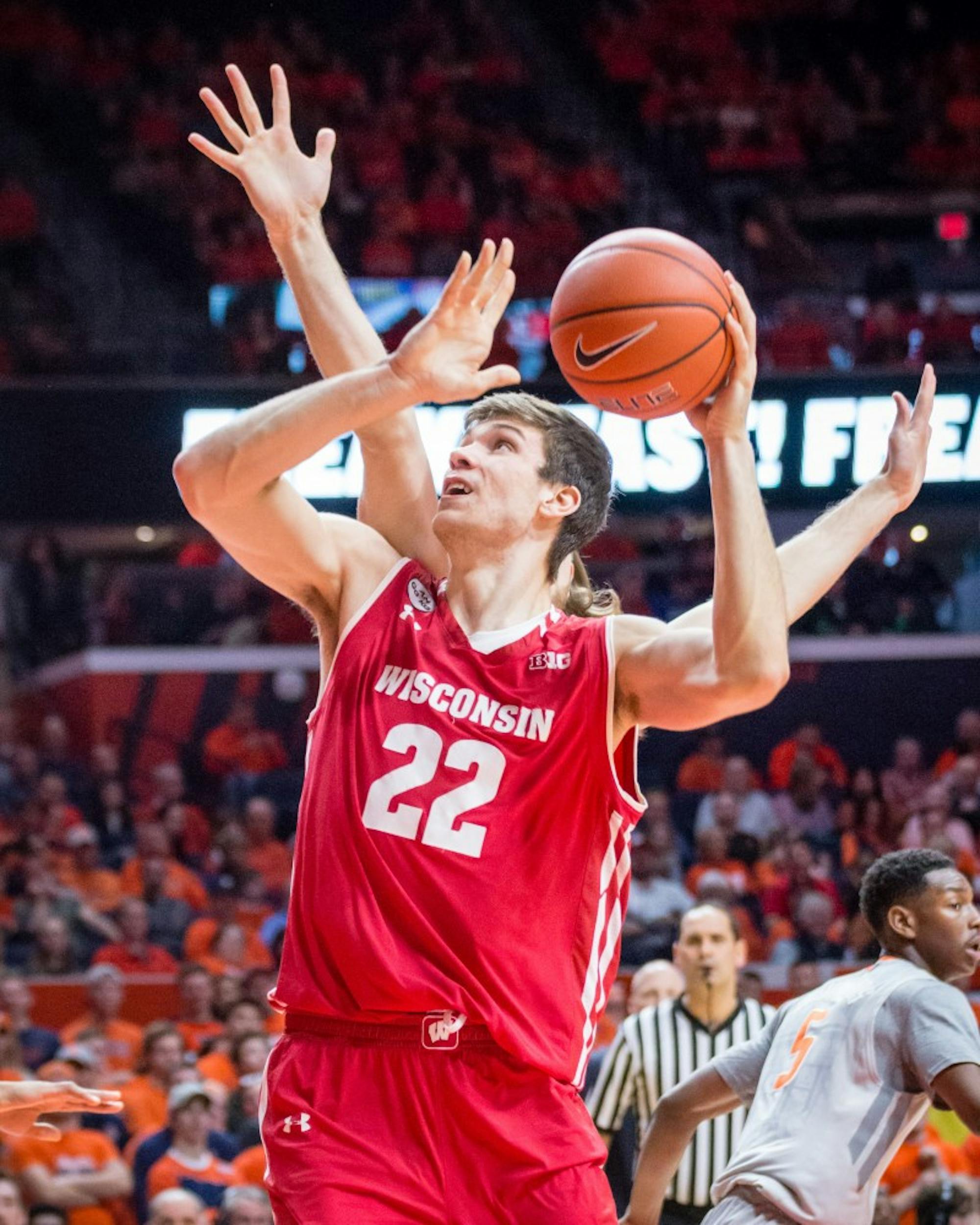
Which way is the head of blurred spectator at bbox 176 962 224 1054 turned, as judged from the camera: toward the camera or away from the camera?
toward the camera

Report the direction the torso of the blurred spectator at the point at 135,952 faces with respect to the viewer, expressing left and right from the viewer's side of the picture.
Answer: facing the viewer

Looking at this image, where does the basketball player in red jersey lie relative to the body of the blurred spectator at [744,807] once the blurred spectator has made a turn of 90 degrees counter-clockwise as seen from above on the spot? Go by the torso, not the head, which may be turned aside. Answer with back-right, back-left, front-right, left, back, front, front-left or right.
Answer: right

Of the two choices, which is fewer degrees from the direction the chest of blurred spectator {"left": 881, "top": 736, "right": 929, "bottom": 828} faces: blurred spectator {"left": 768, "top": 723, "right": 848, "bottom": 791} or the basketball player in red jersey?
the basketball player in red jersey

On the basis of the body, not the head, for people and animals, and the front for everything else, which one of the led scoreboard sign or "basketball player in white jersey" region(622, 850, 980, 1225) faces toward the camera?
the led scoreboard sign

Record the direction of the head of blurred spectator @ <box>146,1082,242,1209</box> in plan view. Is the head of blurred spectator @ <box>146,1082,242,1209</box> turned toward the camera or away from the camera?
toward the camera

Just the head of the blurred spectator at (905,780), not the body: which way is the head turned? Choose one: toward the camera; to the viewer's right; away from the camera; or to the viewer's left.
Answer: toward the camera

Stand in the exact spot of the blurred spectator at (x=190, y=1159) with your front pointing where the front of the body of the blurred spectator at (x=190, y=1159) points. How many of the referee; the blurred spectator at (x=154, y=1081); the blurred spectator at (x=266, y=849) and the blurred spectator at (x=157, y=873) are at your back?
3

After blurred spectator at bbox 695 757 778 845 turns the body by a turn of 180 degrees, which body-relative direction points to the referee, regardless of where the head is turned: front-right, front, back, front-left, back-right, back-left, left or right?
back

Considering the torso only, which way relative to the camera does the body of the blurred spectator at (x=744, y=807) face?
toward the camera

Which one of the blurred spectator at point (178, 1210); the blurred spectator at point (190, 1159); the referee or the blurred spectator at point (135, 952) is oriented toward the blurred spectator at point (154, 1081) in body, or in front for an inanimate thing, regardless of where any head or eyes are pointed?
the blurred spectator at point (135, 952)

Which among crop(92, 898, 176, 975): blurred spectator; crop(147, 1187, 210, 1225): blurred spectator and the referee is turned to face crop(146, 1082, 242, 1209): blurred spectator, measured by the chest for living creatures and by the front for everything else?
crop(92, 898, 176, 975): blurred spectator

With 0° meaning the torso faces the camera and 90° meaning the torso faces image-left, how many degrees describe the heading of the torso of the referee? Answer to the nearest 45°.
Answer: approximately 0°

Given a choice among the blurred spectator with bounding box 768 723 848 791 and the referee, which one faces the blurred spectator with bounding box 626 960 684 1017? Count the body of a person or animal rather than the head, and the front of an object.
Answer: the blurred spectator with bounding box 768 723 848 791

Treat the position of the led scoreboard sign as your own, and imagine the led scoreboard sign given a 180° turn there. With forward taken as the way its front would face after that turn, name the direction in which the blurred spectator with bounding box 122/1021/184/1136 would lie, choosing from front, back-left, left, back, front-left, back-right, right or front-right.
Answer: back-left

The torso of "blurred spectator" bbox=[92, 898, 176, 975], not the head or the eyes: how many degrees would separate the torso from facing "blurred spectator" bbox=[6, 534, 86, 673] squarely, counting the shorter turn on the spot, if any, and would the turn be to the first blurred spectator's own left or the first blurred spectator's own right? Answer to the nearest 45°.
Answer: approximately 180°

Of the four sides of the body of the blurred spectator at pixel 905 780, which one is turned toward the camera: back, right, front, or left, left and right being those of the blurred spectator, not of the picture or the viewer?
front

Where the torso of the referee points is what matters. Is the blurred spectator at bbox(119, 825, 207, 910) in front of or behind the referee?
behind

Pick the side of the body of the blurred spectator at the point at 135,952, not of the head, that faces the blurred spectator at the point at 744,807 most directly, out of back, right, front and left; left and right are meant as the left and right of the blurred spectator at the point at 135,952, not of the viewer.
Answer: left

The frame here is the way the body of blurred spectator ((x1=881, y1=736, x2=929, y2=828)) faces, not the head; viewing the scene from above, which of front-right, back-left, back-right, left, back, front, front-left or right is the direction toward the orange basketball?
front
